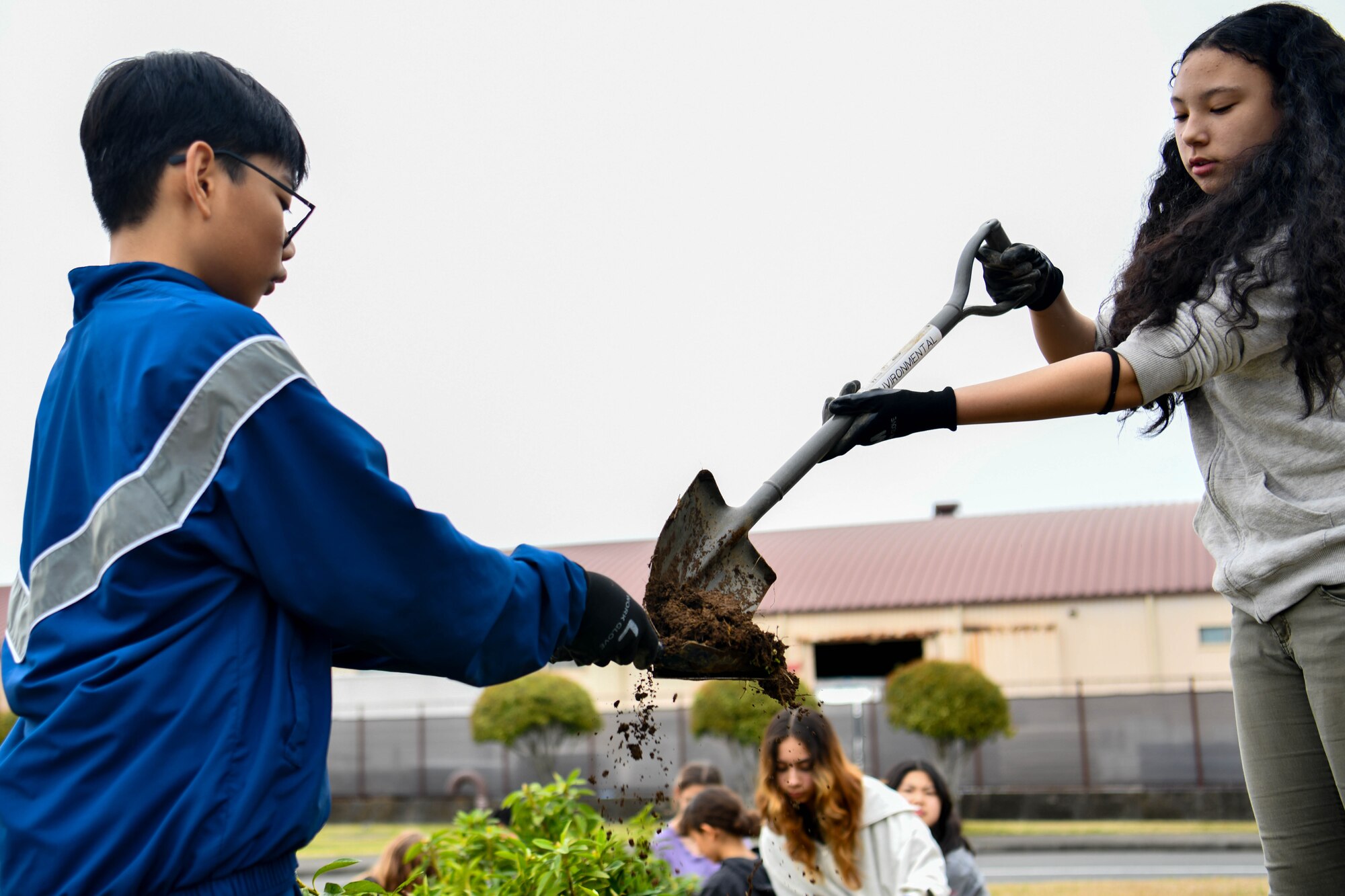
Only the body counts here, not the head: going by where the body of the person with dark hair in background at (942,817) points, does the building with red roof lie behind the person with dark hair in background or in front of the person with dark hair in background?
behind

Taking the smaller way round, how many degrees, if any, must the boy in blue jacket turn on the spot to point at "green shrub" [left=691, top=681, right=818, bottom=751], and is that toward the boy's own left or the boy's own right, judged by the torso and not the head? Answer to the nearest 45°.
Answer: approximately 45° to the boy's own left

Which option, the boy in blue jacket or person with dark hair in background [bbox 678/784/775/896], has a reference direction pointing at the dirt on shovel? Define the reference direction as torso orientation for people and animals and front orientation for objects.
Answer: the boy in blue jacket

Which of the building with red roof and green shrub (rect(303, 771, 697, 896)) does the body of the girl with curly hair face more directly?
the green shrub

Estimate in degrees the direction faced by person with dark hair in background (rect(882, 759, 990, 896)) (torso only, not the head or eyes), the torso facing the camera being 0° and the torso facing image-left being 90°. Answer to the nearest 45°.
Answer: approximately 45°

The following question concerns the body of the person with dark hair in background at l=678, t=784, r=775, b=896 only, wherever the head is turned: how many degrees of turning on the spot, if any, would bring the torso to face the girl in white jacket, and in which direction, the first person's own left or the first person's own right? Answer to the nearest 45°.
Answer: approximately 135° to the first person's own left

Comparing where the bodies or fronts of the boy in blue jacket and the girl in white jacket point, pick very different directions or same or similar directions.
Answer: very different directions

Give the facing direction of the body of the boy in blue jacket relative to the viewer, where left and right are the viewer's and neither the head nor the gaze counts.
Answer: facing away from the viewer and to the right of the viewer

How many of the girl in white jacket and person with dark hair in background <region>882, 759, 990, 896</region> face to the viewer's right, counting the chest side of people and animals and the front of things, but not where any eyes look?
0
